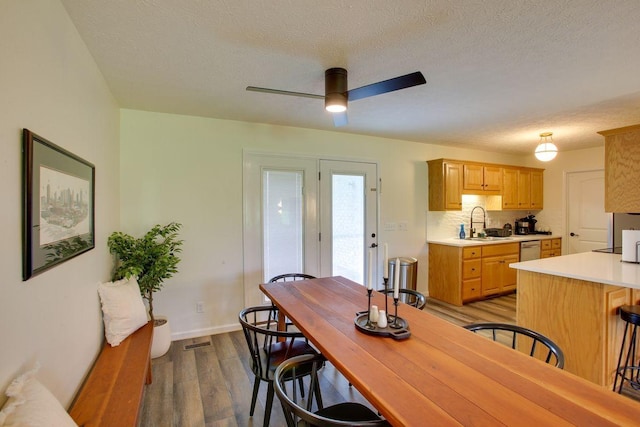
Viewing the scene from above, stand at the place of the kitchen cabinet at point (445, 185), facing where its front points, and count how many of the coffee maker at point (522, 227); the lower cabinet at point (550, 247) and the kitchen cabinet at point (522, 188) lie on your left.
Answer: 3

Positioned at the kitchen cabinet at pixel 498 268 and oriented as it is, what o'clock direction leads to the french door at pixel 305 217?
The french door is roughly at 3 o'clock from the kitchen cabinet.

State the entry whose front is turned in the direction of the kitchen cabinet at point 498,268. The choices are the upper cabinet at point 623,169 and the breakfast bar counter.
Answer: the upper cabinet

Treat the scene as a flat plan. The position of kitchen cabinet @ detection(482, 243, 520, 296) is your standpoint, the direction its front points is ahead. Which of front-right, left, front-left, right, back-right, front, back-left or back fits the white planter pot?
right

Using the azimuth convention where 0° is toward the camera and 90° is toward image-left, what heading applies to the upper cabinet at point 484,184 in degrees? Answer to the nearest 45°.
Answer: approximately 315°

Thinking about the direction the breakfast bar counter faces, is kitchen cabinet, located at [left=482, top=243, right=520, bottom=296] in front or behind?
behind

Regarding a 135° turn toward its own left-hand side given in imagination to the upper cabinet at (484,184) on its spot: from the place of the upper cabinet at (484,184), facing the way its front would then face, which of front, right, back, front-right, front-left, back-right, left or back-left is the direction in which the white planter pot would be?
back-left

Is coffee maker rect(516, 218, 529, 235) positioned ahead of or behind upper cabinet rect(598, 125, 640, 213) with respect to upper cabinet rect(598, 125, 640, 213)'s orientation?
ahead

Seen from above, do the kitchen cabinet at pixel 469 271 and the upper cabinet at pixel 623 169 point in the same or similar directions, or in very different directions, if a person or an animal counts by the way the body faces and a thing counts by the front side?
very different directions

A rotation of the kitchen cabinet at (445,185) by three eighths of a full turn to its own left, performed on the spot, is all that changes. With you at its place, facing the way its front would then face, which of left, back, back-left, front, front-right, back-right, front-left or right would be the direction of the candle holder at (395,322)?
back

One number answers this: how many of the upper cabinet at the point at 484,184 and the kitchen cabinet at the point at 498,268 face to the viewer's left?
0

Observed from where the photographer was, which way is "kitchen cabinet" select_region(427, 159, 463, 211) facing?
facing the viewer and to the right of the viewer

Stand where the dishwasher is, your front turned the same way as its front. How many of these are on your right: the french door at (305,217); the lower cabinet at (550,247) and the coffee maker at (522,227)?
1

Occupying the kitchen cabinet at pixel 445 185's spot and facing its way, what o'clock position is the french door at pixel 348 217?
The french door is roughly at 3 o'clock from the kitchen cabinet.

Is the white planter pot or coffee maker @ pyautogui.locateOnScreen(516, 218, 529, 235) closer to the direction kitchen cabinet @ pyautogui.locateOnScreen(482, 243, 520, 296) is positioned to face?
the white planter pot
